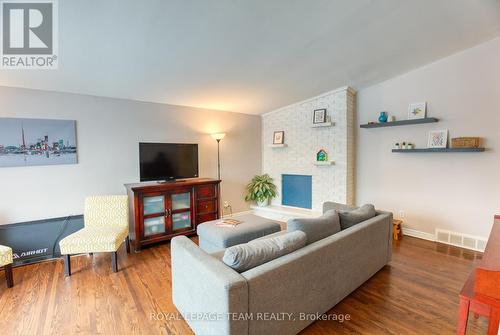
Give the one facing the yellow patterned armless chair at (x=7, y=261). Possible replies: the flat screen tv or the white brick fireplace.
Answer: the white brick fireplace

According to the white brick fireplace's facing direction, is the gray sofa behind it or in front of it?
in front

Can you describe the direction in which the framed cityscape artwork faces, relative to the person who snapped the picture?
facing the viewer and to the right of the viewer

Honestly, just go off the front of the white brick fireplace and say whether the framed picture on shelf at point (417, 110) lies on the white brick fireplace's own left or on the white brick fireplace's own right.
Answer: on the white brick fireplace's own left

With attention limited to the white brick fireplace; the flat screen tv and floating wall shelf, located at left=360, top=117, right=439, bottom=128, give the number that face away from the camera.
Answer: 0

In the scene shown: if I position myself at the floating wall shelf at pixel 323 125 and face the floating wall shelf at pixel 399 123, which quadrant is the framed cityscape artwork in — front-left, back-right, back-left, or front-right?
back-right

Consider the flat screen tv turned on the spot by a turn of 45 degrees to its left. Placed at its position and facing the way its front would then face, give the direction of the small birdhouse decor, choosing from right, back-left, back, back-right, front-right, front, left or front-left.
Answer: front

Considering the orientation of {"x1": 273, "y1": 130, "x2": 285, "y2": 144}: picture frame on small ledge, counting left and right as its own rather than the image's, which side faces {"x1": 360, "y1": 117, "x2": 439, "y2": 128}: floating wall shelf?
left

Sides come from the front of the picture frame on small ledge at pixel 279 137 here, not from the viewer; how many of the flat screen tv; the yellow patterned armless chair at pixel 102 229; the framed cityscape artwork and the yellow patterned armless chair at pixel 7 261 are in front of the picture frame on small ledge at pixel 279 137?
4

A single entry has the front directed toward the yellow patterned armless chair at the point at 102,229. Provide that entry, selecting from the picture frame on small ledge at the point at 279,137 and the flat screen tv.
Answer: the picture frame on small ledge

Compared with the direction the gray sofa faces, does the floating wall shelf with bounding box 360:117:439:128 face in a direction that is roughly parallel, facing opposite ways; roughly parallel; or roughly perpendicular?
roughly perpendicular
